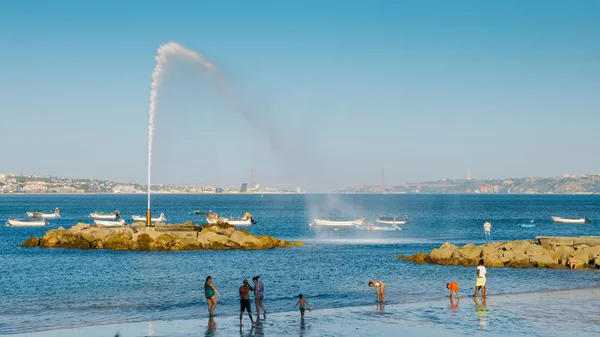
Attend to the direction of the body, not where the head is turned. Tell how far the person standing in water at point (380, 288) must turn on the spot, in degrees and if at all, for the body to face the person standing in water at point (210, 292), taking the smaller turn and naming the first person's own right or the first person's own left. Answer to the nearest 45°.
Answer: approximately 45° to the first person's own left

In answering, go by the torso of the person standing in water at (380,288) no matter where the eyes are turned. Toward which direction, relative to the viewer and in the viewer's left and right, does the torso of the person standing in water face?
facing to the left of the viewer
